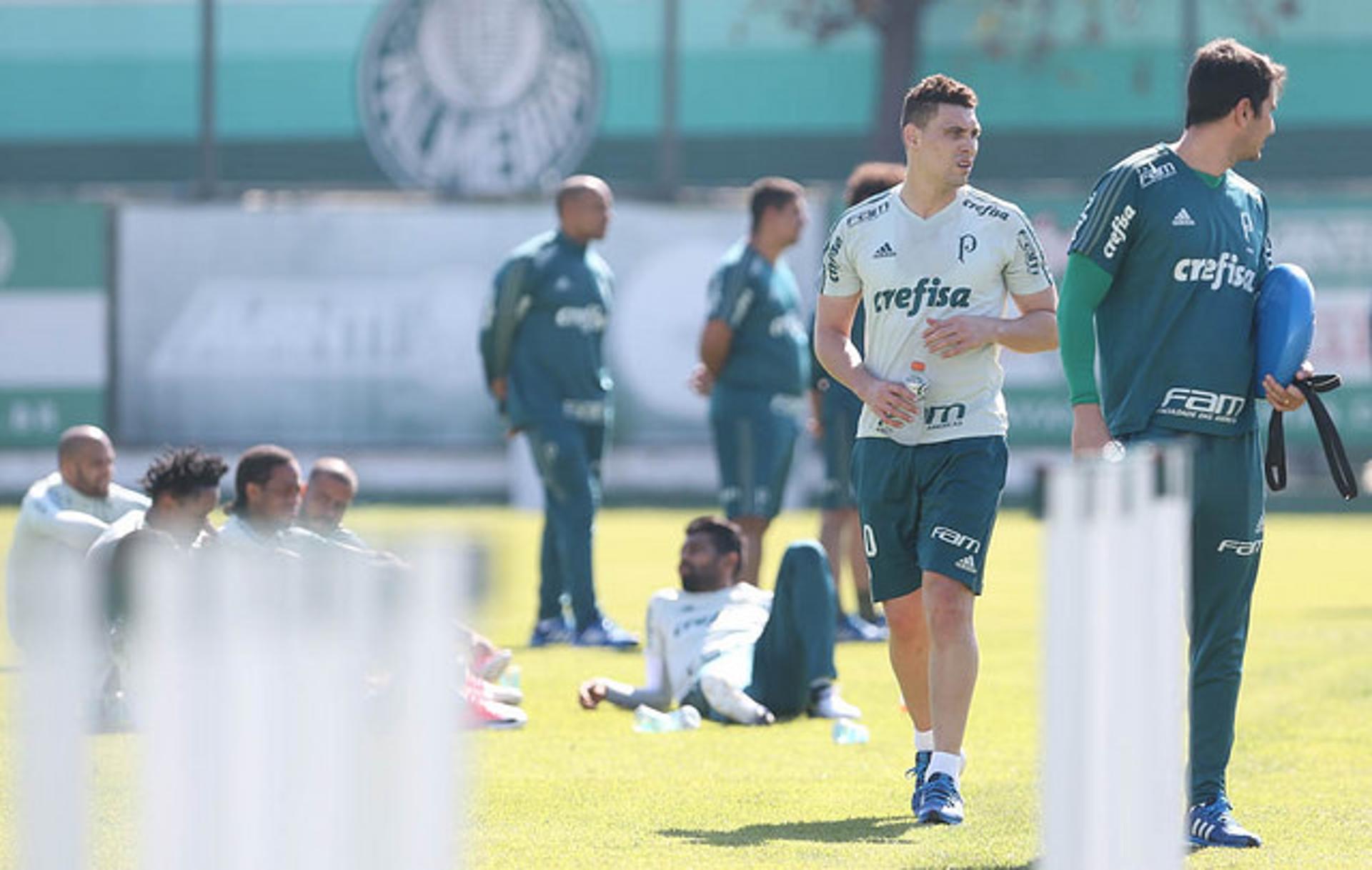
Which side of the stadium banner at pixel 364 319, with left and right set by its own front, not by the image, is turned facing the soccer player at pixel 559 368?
front

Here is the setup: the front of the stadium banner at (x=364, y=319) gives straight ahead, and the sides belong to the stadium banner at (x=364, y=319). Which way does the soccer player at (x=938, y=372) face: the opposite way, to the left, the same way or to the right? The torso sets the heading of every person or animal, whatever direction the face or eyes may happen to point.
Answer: the same way

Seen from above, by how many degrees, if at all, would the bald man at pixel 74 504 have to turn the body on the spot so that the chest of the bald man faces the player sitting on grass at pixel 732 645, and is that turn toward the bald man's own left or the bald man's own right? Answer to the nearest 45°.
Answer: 0° — they already face them

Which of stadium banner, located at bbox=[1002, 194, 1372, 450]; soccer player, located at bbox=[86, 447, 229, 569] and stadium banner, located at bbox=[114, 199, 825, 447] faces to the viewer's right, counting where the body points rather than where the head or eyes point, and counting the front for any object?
the soccer player

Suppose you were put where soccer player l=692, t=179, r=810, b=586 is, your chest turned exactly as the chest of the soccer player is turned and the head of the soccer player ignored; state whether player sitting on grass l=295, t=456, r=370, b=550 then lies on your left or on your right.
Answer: on your right

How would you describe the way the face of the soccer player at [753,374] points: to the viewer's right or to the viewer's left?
to the viewer's right

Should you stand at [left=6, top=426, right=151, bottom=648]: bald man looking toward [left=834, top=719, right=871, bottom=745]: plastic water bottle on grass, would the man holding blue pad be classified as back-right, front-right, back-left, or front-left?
front-right

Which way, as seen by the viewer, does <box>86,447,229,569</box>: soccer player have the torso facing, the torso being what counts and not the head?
to the viewer's right

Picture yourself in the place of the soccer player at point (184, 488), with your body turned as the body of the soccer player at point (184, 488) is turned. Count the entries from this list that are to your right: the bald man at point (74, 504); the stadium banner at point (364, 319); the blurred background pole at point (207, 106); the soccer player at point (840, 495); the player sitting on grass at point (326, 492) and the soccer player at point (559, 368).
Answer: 0

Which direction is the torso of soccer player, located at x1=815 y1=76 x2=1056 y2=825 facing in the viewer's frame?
toward the camera

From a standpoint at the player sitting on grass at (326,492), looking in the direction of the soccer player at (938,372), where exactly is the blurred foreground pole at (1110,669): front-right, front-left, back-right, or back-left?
front-right

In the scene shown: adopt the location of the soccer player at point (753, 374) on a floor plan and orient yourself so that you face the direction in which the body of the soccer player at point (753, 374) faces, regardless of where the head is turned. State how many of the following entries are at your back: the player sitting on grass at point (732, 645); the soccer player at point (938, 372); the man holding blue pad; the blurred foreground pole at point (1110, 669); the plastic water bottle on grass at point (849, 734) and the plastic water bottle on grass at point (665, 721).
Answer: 0

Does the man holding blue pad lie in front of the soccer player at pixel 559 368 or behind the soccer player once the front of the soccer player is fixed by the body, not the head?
in front

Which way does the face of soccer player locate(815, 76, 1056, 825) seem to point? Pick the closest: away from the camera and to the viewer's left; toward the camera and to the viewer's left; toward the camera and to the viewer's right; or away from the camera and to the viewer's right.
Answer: toward the camera and to the viewer's right

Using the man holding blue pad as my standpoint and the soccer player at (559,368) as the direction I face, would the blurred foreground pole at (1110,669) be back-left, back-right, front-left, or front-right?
back-left

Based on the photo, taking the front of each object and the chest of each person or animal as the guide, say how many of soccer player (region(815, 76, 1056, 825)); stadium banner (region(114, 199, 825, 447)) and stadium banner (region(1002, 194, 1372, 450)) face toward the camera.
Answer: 3

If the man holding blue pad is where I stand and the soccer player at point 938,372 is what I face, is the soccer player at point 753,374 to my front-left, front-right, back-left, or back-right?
front-right

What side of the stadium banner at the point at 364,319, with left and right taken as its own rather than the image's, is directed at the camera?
front

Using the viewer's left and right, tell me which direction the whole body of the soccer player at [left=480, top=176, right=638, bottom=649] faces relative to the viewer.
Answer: facing the viewer and to the right of the viewer

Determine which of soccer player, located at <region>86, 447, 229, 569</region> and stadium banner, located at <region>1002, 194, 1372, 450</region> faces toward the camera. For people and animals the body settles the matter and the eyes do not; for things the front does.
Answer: the stadium banner
